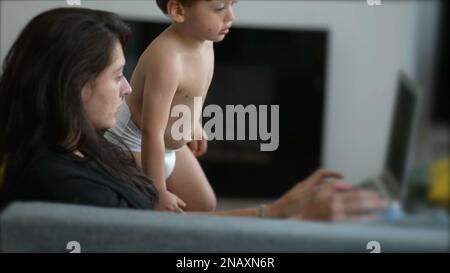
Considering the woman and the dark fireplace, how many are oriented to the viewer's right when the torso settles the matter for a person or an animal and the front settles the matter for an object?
1

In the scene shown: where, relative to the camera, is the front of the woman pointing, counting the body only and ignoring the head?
to the viewer's right

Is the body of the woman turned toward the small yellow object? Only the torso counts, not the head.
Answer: yes

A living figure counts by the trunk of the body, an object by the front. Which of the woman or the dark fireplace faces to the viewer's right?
the woman

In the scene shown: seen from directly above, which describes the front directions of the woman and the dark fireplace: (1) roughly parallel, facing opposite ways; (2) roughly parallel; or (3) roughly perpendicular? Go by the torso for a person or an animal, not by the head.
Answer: roughly perpendicular

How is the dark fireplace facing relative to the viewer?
toward the camera

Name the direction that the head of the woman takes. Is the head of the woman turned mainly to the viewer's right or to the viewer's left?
to the viewer's right
